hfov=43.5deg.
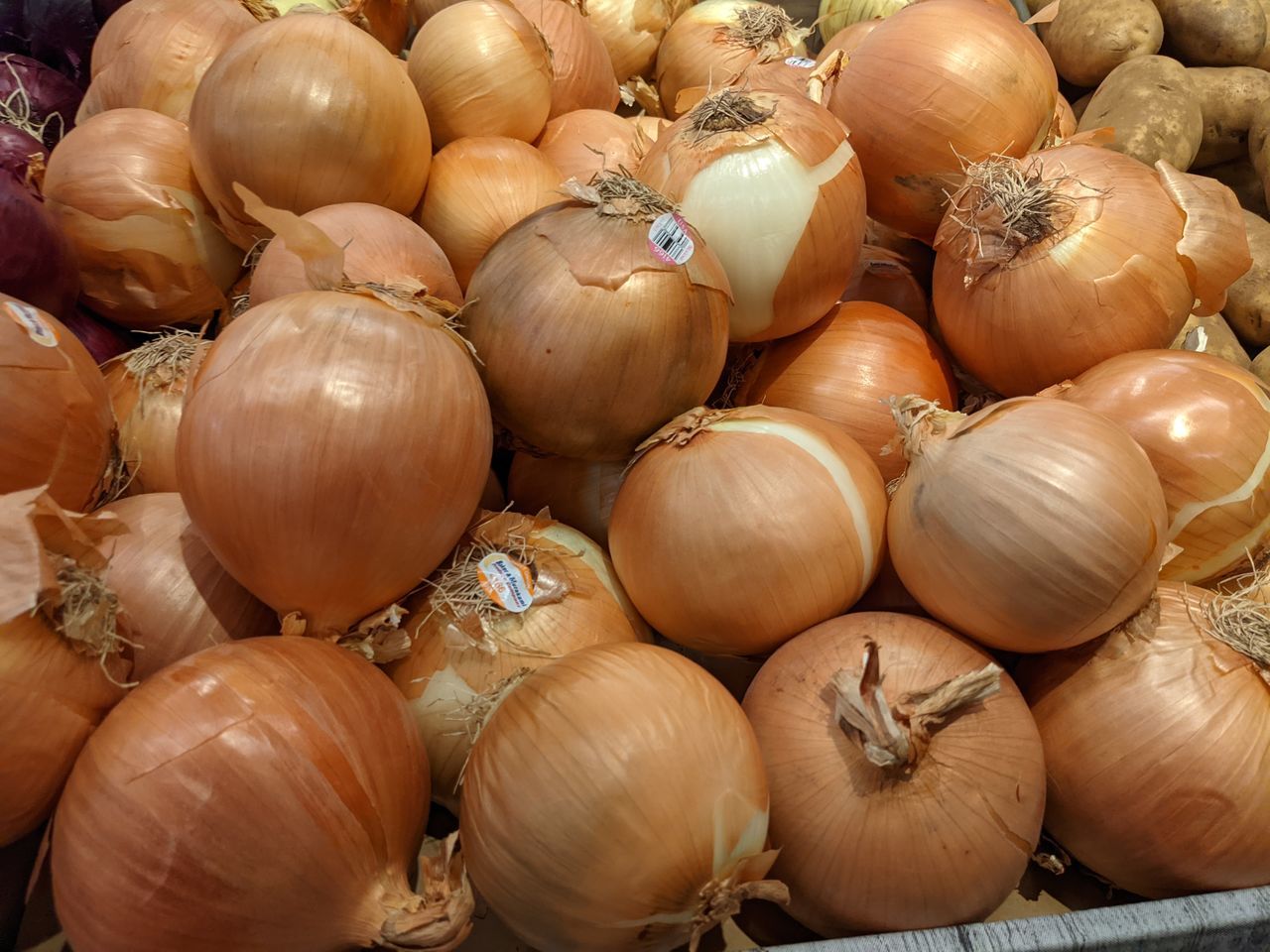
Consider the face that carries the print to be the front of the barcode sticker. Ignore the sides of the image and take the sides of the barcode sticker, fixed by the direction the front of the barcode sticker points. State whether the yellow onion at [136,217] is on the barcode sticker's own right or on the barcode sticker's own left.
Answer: on the barcode sticker's own right

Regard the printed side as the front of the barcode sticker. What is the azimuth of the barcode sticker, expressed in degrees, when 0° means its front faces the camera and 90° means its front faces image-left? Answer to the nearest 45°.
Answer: approximately 0°

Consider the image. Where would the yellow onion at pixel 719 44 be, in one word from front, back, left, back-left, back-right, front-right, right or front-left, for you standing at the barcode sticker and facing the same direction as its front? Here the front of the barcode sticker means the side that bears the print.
back
